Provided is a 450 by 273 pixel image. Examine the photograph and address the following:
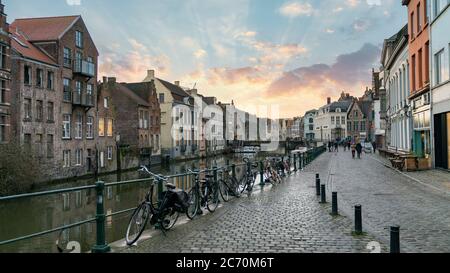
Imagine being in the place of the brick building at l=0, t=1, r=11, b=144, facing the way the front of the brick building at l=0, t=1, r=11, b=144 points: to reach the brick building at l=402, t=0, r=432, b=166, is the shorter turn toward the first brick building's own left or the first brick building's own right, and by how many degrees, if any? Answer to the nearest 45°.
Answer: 0° — it already faces it

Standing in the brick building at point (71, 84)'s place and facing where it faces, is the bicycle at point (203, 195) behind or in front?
in front

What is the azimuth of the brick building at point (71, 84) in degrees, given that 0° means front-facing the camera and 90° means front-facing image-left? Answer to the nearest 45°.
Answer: approximately 315°

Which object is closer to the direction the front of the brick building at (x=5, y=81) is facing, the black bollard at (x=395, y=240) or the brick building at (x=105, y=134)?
the black bollard

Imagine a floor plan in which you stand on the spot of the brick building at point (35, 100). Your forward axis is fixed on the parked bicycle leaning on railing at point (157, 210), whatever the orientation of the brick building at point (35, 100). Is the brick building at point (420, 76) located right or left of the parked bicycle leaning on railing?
left

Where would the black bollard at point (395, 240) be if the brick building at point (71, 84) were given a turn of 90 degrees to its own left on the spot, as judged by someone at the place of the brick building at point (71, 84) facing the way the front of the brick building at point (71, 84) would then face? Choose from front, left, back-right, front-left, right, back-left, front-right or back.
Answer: back-right

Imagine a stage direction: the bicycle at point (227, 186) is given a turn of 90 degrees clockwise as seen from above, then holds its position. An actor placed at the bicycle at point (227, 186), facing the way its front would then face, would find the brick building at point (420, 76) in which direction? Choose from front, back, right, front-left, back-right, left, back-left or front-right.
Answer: right

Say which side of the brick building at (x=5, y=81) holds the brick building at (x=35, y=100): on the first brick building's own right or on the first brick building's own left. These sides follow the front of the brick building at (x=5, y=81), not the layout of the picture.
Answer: on the first brick building's own left

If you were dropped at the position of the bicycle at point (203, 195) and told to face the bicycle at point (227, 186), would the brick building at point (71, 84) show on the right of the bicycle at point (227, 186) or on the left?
left

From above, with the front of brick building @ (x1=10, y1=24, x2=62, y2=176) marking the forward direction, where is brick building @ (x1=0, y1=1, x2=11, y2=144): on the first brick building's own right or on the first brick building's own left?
on the first brick building's own right

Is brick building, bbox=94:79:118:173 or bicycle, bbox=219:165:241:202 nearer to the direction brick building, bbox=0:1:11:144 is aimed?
the bicycle

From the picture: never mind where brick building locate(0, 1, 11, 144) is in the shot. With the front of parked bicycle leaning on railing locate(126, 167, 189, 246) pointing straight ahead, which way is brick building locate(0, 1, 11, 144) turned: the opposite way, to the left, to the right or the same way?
to the left

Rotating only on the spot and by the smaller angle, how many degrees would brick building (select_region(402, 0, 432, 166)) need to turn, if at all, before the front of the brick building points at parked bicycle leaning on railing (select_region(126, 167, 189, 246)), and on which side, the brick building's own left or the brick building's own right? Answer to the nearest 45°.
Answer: approximately 45° to the brick building's own left
